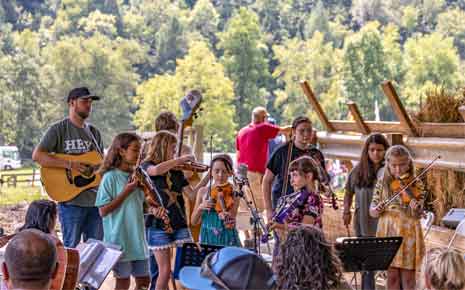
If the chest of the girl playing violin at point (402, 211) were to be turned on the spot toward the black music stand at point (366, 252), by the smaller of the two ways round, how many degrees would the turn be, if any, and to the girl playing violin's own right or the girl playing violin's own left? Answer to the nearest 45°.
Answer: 0° — they already face it

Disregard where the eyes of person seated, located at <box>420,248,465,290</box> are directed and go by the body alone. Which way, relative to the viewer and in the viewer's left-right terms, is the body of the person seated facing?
facing away from the viewer

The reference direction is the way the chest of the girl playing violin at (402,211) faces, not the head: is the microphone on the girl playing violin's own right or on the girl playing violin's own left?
on the girl playing violin's own right

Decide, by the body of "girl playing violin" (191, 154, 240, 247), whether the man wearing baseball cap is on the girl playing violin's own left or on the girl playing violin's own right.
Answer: on the girl playing violin's own right

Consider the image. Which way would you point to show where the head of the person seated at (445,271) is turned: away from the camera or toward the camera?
away from the camera

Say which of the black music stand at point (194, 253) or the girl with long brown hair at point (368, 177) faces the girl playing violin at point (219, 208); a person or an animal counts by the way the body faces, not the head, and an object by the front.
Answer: the black music stand

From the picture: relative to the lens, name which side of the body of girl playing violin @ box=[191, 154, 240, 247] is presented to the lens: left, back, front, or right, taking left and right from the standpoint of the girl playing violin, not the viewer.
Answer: front

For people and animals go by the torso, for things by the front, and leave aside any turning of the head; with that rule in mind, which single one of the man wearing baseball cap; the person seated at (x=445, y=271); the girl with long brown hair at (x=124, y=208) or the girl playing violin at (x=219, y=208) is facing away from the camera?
the person seated

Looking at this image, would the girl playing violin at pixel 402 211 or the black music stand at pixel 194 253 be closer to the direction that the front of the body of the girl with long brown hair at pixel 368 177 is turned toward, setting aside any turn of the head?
the girl playing violin

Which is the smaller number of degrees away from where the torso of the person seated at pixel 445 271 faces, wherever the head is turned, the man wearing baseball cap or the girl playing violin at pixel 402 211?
the girl playing violin

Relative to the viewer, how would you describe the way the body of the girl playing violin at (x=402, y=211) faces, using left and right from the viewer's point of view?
facing the viewer

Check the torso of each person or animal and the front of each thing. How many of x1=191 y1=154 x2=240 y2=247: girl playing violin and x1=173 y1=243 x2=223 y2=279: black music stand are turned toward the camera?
1

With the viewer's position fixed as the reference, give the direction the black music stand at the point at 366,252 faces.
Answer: facing away from the viewer

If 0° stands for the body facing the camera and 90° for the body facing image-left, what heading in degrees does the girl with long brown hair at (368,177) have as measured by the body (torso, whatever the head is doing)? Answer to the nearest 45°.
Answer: approximately 315°

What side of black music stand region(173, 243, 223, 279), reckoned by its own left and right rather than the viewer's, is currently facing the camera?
back
